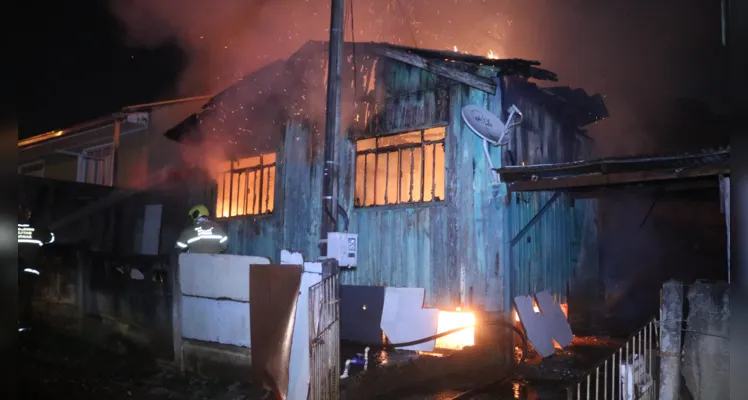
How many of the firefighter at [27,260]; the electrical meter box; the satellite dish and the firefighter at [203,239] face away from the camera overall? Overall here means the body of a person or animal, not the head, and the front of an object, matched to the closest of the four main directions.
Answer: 2

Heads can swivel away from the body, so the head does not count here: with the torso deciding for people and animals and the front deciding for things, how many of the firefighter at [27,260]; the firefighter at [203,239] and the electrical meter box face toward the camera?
1

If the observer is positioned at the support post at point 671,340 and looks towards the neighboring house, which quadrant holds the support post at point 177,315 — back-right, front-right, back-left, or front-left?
front-left

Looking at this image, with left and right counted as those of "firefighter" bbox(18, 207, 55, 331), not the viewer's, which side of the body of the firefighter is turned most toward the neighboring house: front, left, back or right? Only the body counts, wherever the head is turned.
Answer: front

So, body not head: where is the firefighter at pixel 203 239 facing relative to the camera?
away from the camera

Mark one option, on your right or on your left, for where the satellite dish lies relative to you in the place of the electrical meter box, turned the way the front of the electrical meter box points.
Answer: on your left

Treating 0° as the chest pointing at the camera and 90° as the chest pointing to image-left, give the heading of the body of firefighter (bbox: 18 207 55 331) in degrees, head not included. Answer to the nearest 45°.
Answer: approximately 180°

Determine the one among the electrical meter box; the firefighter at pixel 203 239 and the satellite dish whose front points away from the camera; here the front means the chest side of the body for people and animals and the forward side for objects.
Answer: the firefighter

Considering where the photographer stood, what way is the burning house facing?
facing the viewer and to the left of the viewer

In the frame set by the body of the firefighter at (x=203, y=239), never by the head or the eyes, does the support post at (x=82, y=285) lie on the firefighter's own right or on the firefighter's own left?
on the firefighter's own left

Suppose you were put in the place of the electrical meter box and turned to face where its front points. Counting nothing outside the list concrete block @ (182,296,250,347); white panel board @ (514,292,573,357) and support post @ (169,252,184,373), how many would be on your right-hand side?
2

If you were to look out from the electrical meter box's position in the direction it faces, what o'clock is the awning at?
The awning is roughly at 9 o'clock from the electrical meter box.

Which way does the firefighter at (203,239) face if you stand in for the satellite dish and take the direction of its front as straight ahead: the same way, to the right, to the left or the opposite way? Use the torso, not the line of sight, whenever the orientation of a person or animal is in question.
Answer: the opposite way
